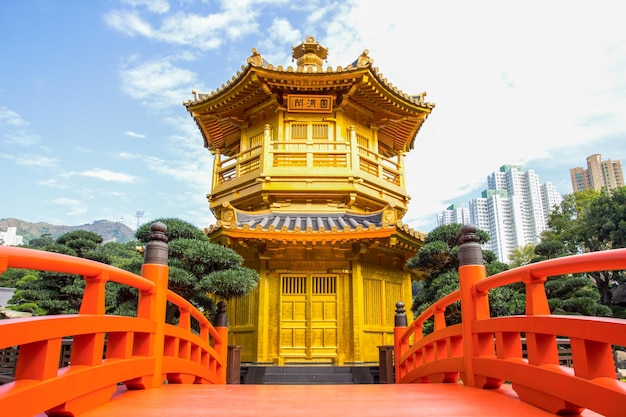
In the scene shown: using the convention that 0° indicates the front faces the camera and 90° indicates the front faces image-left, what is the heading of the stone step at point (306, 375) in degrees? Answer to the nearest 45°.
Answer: approximately 0°

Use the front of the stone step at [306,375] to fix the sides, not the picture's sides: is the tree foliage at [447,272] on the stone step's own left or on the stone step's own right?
on the stone step's own left

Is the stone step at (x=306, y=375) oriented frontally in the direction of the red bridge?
yes

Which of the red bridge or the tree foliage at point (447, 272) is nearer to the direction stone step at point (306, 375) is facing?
the red bridge

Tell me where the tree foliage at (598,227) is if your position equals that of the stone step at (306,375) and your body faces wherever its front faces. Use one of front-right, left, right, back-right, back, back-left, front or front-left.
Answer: back-left

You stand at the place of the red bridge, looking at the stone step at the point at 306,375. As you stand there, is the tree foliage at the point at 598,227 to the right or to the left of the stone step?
right
